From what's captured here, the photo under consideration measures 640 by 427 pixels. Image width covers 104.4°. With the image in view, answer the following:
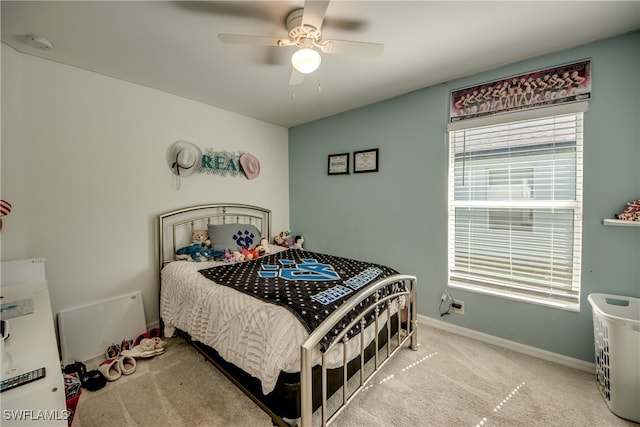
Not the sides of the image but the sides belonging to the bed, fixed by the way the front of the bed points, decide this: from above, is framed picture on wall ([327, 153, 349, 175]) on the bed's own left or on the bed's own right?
on the bed's own left

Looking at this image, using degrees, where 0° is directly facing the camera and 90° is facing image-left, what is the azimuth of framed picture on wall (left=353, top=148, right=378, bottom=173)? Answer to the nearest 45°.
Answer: approximately 45°

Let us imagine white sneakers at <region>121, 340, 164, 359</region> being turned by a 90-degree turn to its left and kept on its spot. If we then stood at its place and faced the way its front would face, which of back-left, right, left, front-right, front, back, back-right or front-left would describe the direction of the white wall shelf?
front-left

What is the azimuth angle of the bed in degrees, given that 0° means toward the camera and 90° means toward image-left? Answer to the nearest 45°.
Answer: approximately 315°

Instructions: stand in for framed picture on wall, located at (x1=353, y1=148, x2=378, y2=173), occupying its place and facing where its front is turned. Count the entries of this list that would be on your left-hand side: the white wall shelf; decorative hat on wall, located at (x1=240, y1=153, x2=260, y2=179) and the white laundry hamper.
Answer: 2

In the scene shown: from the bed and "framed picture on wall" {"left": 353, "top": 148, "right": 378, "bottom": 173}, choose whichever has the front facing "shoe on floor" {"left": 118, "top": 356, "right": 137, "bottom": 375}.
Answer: the framed picture on wall

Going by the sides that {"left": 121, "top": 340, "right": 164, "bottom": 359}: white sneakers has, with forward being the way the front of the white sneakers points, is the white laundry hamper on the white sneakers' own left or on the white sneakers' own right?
on the white sneakers' own left
